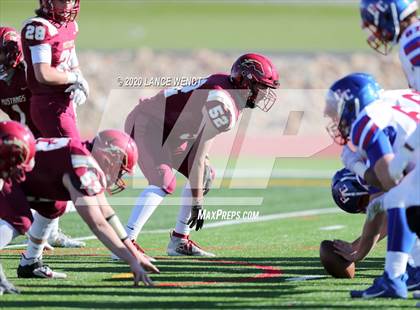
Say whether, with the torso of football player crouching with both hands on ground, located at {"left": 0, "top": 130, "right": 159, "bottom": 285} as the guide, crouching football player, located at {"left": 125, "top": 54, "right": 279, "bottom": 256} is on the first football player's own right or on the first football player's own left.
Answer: on the first football player's own left

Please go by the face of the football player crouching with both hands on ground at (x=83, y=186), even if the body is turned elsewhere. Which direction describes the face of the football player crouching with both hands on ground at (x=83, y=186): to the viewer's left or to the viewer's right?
to the viewer's right

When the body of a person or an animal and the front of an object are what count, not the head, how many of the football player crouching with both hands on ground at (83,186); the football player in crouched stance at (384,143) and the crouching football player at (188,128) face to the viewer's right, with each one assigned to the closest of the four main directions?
2

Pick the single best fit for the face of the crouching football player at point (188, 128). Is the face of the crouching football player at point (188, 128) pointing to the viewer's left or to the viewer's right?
to the viewer's right

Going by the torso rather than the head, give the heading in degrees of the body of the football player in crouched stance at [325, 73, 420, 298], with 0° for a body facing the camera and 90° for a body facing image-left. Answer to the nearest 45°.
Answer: approximately 90°

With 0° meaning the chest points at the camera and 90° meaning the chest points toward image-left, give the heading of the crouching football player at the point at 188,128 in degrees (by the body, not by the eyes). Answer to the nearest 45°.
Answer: approximately 270°

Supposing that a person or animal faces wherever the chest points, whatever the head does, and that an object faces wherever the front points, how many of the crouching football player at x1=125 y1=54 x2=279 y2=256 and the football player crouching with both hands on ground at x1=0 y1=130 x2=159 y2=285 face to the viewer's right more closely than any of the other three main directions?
2

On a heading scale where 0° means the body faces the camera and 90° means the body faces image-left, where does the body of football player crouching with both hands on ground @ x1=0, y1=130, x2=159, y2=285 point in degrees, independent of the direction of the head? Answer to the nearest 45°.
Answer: approximately 270°

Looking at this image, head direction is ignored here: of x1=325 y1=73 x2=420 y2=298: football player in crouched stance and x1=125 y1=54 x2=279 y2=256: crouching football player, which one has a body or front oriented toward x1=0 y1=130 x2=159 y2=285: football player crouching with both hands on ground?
x1=325 y1=73 x2=420 y2=298: football player in crouched stance

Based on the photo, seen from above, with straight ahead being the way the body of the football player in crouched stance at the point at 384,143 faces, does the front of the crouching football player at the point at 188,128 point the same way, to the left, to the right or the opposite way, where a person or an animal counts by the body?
the opposite way
